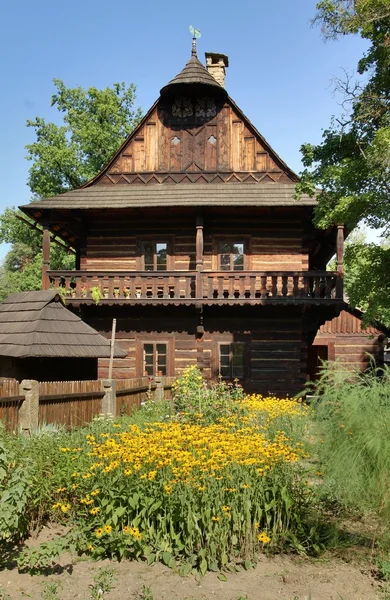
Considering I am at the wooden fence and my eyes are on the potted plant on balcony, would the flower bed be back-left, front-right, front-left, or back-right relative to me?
back-right

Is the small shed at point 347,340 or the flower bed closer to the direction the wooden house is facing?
the flower bed

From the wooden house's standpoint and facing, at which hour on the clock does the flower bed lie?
The flower bed is roughly at 12 o'clock from the wooden house.

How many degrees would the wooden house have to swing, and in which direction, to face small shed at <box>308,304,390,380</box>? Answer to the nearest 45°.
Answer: approximately 135° to its left

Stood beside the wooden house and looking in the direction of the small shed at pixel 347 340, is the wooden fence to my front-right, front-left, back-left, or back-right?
back-right

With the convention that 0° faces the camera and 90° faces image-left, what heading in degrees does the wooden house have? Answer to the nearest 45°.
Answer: approximately 0°

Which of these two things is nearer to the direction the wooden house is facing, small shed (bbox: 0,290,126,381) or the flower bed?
the flower bed

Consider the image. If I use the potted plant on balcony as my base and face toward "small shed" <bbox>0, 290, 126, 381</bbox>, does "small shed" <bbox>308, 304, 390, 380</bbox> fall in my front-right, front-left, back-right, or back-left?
back-left

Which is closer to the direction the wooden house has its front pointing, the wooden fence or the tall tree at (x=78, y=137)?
the wooden fence

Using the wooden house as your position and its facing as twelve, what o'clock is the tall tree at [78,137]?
The tall tree is roughly at 5 o'clock from the wooden house.
